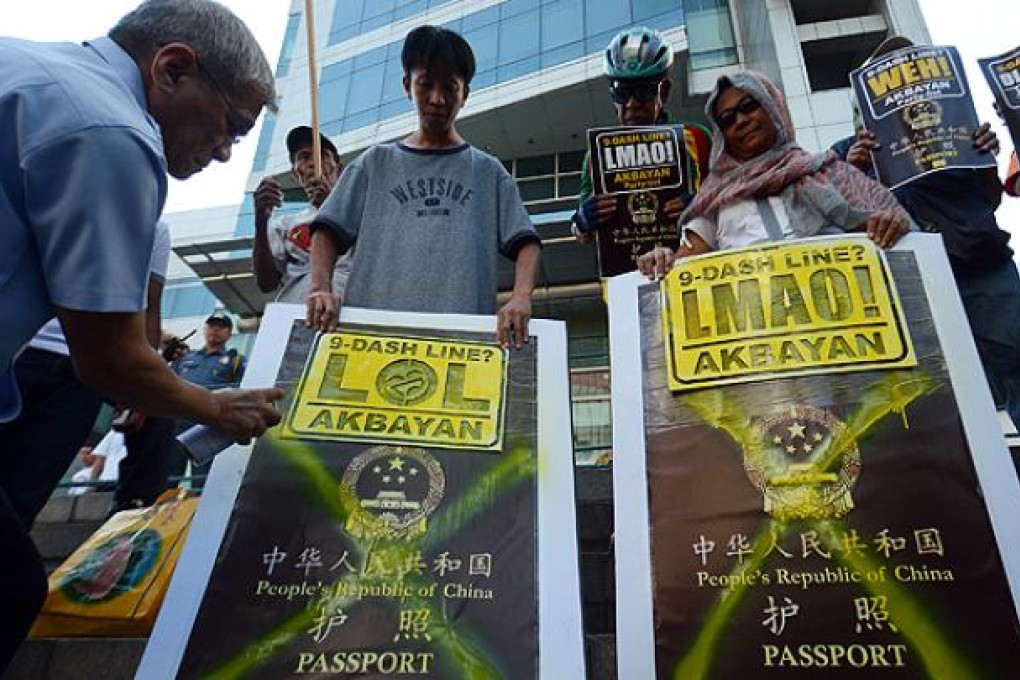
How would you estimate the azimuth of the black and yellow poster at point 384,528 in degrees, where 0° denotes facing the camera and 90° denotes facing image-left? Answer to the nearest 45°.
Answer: approximately 0°

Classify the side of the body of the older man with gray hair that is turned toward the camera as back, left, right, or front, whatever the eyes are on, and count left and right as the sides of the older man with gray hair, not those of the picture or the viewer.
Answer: right

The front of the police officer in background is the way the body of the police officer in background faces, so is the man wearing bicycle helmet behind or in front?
in front

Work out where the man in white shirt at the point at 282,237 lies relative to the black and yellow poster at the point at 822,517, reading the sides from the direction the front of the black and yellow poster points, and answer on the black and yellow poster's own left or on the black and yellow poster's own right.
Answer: on the black and yellow poster's own right

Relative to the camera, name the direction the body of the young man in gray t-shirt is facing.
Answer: toward the camera

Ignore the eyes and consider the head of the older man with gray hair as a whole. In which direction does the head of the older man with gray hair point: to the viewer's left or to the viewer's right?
to the viewer's right

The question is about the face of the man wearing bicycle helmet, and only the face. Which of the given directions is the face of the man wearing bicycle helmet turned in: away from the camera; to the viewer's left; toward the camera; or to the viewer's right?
toward the camera

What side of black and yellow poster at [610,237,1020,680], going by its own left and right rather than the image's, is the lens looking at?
front

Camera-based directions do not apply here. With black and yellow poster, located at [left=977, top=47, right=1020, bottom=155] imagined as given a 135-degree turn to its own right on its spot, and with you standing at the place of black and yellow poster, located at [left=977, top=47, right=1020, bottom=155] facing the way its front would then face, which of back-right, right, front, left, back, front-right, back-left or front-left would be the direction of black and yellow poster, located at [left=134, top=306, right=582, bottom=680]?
left

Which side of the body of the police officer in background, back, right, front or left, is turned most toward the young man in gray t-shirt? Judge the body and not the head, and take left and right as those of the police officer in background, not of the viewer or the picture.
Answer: front

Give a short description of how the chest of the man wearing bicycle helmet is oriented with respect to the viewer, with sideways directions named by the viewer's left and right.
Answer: facing the viewer

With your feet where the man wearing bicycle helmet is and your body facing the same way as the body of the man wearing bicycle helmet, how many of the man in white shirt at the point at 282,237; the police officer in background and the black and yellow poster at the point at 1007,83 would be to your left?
1

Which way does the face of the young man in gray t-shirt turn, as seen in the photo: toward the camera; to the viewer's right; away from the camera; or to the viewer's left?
toward the camera

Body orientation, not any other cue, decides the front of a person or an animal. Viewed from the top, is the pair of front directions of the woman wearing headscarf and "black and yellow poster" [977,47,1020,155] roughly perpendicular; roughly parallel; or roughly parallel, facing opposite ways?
roughly parallel
